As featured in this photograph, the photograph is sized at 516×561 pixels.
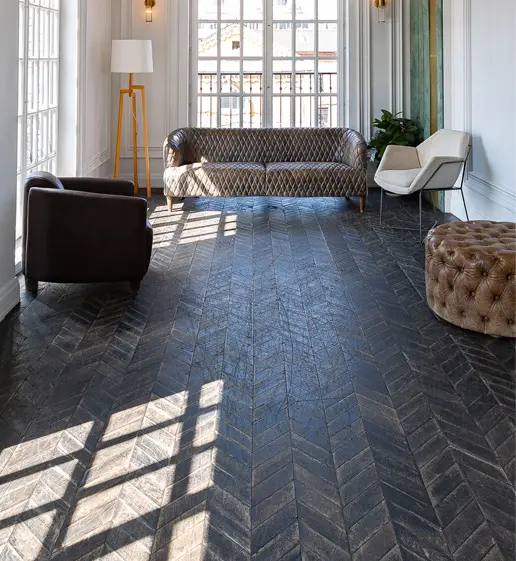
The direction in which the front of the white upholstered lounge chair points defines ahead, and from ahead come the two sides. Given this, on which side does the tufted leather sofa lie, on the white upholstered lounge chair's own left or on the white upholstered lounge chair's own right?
on the white upholstered lounge chair's own right

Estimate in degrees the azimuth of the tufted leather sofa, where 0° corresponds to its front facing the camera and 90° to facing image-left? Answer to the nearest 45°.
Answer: approximately 0°

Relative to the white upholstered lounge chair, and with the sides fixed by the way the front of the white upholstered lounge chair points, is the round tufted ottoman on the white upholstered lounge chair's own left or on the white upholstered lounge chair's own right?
on the white upholstered lounge chair's own left

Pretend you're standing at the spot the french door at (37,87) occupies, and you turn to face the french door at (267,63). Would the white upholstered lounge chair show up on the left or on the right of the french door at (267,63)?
right

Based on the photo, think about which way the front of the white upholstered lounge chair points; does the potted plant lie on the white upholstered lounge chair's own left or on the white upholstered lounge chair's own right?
on the white upholstered lounge chair's own right

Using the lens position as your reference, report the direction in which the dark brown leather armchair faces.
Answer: facing to the right of the viewer

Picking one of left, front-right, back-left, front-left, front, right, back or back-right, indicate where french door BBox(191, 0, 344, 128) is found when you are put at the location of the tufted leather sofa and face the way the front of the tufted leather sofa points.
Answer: back

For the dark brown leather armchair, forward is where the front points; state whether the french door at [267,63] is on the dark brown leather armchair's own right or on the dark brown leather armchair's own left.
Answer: on the dark brown leather armchair's own left

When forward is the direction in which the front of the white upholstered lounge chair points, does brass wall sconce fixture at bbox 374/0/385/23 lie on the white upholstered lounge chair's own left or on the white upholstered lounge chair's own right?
on the white upholstered lounge chair's own right

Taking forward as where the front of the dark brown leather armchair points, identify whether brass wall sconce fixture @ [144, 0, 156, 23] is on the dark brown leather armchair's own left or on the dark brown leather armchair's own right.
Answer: on the dark brown leather armchair's own left

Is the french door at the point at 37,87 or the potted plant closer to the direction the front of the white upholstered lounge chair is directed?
the french door
